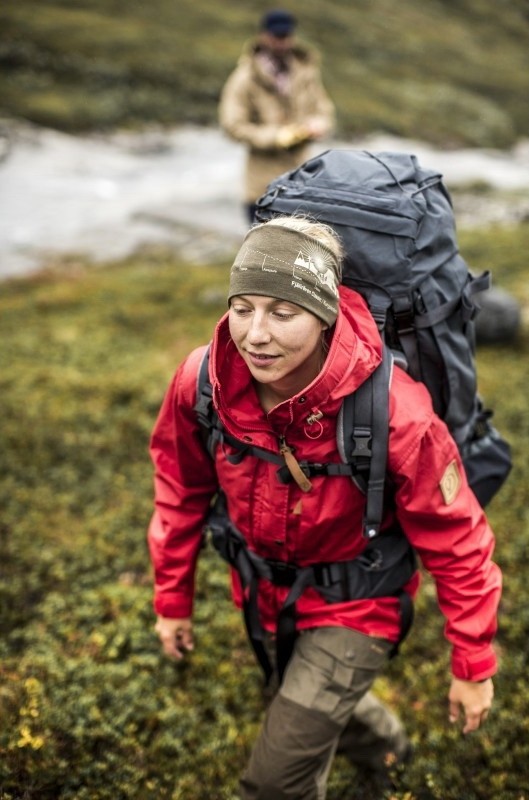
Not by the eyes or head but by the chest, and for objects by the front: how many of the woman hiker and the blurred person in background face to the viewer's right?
0

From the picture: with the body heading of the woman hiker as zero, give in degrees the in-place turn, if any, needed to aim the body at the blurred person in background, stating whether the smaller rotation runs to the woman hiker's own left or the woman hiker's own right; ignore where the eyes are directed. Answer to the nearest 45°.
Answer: approximately 135° to the woman hiker's own right

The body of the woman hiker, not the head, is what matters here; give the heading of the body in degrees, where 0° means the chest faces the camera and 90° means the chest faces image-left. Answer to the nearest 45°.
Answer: approximately 45°

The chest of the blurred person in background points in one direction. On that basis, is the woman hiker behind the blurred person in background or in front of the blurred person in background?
in front

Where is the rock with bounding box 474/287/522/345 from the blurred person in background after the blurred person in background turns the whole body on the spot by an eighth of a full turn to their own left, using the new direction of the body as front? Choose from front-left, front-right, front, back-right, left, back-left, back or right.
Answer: front-left

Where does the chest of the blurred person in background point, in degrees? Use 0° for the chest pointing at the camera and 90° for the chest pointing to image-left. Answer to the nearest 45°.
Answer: approximately 0°
